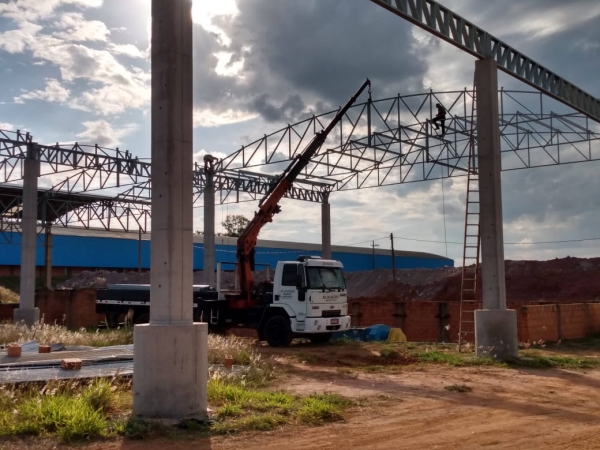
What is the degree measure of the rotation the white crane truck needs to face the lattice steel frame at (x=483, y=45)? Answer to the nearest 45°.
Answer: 0° — it already faces it

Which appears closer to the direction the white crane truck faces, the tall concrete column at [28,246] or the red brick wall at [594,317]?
the red brick wall

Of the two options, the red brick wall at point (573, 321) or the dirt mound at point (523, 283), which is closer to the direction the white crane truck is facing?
the red brick wall

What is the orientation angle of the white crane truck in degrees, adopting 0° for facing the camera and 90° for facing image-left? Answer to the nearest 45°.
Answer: approximately 315°

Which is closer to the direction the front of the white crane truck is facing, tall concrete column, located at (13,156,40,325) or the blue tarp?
the blue tarp

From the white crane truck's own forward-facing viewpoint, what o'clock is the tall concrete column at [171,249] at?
The tall concrete column is roughly at 2 o'clock from the white crane truck.

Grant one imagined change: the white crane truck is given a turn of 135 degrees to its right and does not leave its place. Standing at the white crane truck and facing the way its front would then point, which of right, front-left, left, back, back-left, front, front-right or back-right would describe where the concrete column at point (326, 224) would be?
right

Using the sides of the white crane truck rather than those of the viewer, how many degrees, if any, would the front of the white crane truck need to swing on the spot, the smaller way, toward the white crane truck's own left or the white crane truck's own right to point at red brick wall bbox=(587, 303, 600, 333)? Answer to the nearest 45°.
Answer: approximately 45° to the white crane truck's own left

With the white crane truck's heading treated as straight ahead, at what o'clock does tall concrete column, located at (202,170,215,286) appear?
The tall concrete column is roughly at 7 o'clock from the white crane truck.

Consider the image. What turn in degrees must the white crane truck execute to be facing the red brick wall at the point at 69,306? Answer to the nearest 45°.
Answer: approximately 180°
